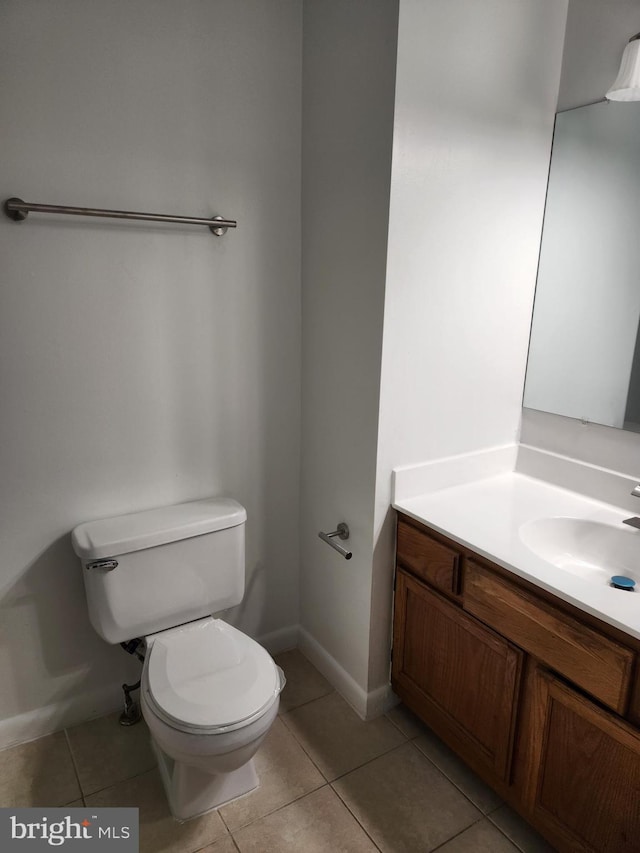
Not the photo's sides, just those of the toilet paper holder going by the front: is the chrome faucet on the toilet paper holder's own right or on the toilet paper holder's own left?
on the toilet paper holder's own left

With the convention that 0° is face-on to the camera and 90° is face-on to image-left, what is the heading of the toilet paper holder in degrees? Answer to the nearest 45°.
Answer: approximately 45°

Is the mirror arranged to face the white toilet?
yes

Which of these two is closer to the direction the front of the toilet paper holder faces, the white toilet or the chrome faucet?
the white toilet

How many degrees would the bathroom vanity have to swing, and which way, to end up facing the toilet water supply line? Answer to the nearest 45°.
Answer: approximately 45° to its right

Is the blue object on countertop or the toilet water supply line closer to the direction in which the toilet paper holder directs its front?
the toilet water supply line

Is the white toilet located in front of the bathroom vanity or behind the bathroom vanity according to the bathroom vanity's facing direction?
in front

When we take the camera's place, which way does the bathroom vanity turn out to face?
facing the viewer and to the left of the viewer

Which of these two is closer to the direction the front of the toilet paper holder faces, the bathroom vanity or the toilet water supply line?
the toilet water supply line
